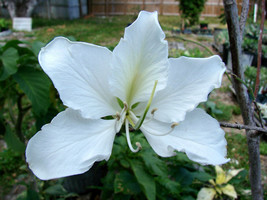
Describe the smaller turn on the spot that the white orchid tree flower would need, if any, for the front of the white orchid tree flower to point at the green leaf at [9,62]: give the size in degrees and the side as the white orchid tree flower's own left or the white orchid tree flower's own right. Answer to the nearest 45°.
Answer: approximately 135° to the white orchid tree flower's own right

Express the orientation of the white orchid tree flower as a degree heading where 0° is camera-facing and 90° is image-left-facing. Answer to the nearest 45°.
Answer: approximately 0°

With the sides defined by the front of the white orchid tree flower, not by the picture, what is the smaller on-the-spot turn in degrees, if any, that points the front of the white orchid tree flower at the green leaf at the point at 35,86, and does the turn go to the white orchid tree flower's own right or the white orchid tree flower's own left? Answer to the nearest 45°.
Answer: approximately 135° to the white orchid tree flower's own right
